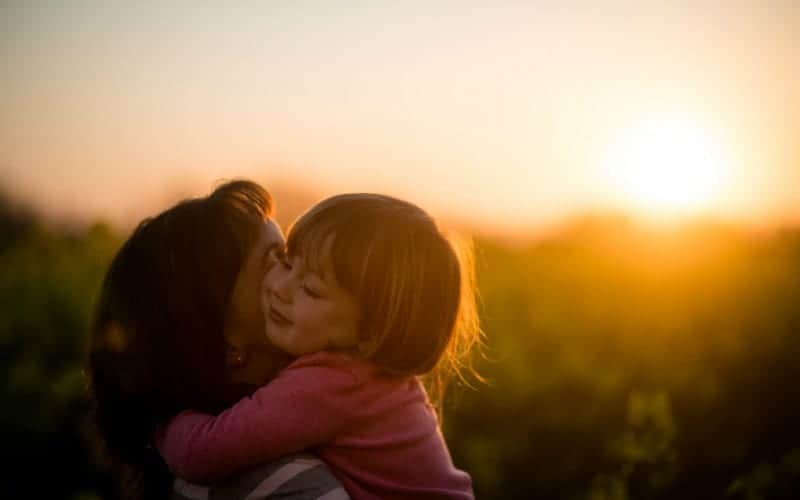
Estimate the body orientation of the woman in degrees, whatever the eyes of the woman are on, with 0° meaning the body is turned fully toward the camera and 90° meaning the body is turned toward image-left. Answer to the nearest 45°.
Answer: approximately 270°

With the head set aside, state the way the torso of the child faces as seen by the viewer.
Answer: to the viewer's left
